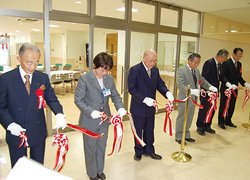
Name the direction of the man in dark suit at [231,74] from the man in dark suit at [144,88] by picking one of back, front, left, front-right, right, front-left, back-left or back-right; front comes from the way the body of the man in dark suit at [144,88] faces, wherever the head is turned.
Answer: left

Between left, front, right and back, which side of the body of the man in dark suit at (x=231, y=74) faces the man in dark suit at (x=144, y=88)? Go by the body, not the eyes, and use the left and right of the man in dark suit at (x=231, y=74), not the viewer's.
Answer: right

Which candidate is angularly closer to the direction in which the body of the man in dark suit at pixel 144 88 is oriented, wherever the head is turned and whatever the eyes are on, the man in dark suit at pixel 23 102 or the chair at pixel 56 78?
the man in dark suit

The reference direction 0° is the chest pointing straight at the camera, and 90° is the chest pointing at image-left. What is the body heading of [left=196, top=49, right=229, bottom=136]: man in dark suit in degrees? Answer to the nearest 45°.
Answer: approximately 315°

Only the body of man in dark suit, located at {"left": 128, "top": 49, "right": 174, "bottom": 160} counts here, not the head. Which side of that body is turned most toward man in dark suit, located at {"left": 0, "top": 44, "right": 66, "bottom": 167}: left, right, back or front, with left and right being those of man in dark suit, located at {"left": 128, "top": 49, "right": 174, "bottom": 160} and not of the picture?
right

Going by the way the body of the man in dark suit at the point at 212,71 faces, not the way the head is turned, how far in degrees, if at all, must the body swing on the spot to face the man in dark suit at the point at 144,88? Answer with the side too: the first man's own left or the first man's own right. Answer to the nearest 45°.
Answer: approximately 90° to the first man's own right

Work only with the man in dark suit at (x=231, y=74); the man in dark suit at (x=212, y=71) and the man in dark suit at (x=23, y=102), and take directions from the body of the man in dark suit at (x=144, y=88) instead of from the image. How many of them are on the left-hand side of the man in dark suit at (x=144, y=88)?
2

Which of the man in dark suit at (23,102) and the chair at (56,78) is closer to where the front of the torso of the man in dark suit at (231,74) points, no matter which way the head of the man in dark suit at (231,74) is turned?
the man in dark suit

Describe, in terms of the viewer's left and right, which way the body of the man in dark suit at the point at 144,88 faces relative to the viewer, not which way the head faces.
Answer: facing the viewer and to the right of the viewer

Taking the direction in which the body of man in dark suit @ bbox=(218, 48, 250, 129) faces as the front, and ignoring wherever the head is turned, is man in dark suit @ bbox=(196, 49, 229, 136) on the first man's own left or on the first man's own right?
on the first man's own right

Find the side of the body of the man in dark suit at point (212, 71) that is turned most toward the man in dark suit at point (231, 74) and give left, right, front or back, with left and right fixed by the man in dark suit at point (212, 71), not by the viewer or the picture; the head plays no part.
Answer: left

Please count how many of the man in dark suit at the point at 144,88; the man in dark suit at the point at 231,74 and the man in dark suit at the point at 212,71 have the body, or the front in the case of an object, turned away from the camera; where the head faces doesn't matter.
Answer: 0
